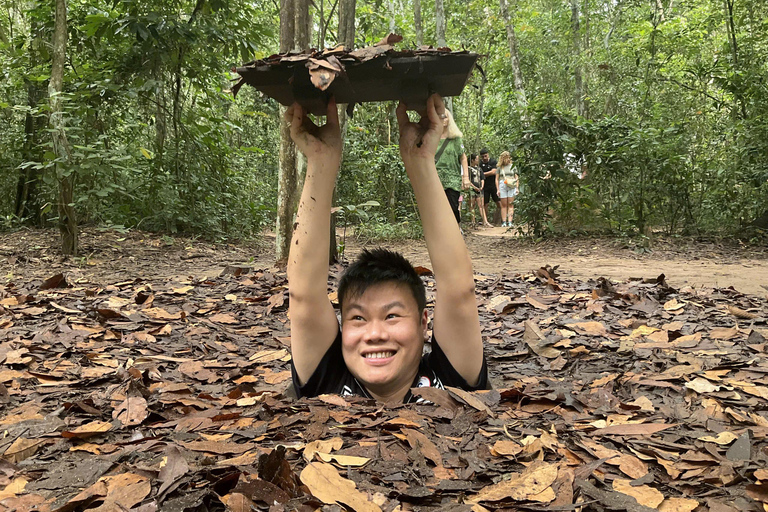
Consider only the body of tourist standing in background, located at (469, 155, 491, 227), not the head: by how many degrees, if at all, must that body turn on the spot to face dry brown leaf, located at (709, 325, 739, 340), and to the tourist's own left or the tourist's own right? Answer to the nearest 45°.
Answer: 0° — they already face it

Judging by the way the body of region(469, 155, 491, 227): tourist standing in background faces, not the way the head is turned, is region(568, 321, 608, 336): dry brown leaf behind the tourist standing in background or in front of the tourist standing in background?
in front

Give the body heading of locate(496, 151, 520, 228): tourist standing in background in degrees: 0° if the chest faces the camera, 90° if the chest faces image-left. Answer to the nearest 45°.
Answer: approximately 0°

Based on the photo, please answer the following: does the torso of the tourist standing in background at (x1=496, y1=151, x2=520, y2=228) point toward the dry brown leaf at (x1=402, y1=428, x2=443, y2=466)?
yes

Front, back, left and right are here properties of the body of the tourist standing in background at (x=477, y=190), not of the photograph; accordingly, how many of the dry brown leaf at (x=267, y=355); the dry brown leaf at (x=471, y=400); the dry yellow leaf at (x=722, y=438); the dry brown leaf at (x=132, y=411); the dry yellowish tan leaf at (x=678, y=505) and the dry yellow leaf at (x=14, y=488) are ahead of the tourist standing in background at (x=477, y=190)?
6

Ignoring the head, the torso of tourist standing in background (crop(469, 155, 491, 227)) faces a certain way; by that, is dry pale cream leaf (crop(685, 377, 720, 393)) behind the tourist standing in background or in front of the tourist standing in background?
in front
